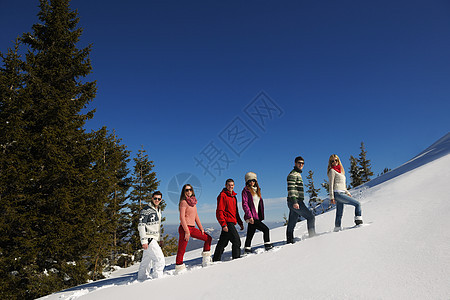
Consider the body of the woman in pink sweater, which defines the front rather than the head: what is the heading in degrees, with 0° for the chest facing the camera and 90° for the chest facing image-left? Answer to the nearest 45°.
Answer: approximately 315°

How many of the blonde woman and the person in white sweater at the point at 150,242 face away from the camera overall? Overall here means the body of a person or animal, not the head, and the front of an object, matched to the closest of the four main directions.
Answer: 0

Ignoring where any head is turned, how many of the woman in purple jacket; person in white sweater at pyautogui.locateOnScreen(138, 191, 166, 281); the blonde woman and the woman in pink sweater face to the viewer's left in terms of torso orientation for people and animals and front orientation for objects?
0

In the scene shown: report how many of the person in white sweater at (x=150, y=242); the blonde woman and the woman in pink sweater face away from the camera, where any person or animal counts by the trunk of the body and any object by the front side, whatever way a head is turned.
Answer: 0

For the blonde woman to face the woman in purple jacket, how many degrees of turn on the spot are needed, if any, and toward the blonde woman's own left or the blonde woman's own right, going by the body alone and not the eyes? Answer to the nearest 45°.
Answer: approximately 135° to the blonde woman's own right

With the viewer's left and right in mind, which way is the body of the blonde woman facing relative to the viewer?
facing the viewer and to the right of the viewer

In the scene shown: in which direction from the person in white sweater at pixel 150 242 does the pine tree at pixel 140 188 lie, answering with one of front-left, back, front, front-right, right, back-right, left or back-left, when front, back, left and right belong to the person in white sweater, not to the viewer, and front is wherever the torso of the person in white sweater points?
back-left

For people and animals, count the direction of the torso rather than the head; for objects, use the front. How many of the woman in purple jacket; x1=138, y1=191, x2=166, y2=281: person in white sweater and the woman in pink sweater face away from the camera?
0

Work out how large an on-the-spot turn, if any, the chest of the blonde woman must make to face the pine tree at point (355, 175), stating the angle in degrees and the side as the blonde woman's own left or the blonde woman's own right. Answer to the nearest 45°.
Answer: approximately 135° to the blonde woman's own left

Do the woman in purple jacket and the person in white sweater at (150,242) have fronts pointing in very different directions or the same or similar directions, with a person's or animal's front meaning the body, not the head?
same or similar directions

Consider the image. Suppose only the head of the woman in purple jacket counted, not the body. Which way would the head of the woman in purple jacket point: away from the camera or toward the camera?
toward the camera

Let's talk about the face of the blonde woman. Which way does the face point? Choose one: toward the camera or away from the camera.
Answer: toward the camera
